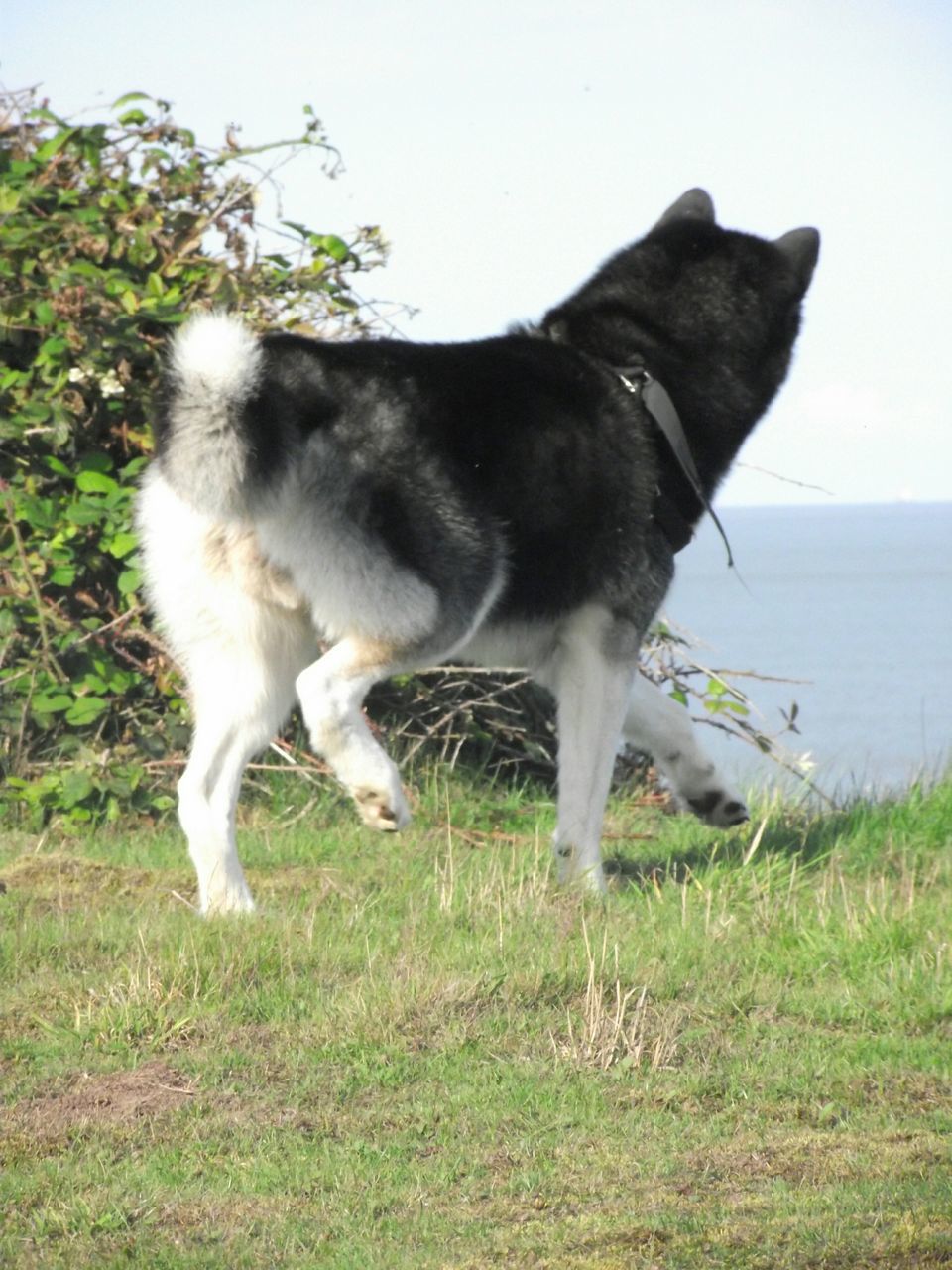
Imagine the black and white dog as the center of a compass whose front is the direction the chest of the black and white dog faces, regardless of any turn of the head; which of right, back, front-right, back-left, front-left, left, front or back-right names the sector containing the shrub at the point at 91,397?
left

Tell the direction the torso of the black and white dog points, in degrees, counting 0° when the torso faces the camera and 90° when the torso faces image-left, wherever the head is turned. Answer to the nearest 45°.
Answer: approximately 225°
